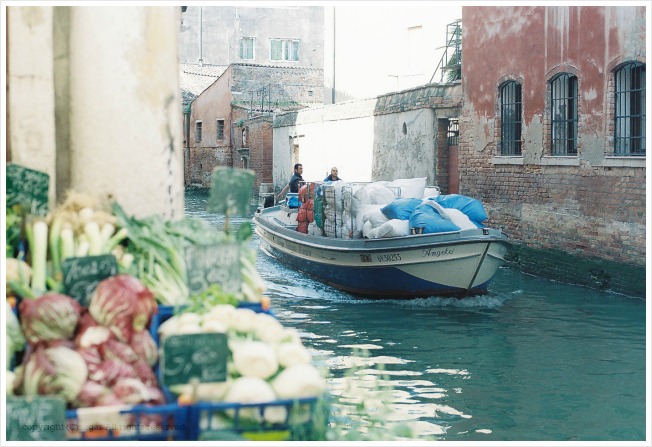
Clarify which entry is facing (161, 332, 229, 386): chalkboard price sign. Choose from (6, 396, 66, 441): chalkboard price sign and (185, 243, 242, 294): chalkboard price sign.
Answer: (185, 243, 242, 294): chalkboard price sign

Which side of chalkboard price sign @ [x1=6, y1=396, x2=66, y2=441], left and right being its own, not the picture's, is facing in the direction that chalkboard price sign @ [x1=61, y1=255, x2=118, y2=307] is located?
back

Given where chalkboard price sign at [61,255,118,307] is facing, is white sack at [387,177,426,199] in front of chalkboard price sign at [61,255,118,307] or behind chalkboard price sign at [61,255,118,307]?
behind

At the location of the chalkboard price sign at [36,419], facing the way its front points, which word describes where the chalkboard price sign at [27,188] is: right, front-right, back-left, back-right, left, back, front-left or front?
back

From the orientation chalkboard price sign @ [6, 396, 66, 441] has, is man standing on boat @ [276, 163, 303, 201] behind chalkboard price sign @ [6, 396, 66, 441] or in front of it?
behind

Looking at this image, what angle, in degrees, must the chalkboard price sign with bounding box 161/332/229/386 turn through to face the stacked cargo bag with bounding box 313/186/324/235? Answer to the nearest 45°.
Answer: approximately 180°

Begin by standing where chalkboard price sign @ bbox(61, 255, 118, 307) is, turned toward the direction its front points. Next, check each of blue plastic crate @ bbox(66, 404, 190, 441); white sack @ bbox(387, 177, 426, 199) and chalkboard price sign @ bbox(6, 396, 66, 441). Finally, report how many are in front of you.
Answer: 2

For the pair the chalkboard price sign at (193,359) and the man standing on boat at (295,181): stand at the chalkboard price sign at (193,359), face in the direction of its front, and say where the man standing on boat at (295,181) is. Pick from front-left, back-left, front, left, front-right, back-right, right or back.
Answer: back

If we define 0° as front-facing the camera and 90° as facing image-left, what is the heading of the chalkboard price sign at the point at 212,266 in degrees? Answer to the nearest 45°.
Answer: approximately 0°
